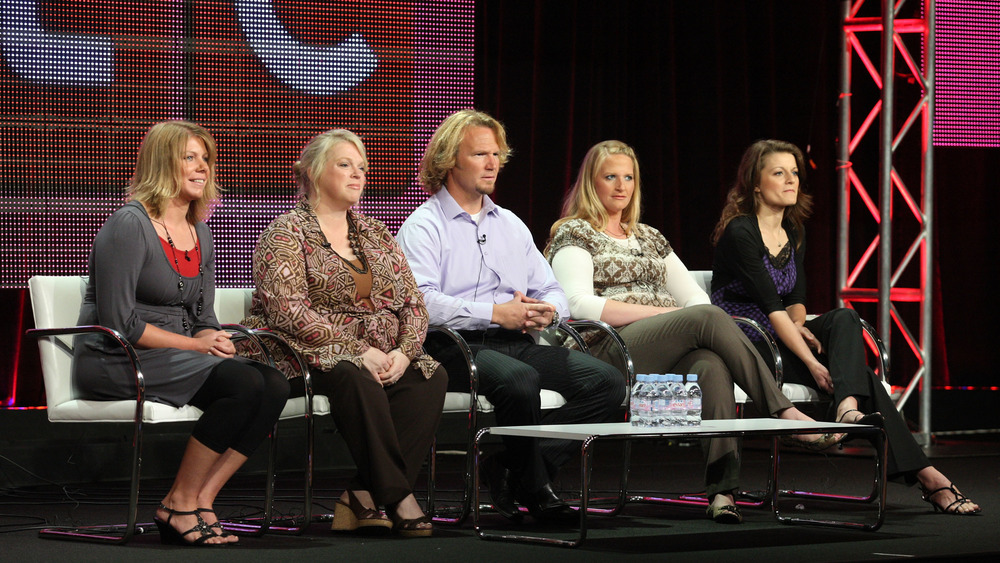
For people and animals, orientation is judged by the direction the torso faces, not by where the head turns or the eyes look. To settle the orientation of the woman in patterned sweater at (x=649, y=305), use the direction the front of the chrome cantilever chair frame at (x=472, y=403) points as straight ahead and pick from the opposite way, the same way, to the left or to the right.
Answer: the same way

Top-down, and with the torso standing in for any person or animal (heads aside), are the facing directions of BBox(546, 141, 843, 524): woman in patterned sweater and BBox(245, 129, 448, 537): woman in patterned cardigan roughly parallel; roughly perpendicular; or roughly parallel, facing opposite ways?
roughly parallel

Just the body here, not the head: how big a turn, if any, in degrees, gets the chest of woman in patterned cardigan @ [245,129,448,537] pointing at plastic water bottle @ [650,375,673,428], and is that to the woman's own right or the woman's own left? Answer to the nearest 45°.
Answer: approximately 45° to the woman's own left

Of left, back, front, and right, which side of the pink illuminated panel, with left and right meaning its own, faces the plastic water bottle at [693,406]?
front

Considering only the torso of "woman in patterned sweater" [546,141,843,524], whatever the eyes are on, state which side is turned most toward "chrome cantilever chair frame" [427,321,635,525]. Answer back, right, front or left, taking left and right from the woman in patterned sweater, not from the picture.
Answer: right

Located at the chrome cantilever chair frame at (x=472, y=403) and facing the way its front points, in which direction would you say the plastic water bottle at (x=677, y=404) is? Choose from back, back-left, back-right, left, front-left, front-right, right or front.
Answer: front

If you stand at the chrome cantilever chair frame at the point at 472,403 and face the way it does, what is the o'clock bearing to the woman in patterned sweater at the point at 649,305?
The woman in patterned sweater is roughly at 9 o'clock from the chrome cantilever chair frame.

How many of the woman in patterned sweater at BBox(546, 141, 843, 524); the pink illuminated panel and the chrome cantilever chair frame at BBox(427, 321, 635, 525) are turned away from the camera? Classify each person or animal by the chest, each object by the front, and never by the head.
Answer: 0

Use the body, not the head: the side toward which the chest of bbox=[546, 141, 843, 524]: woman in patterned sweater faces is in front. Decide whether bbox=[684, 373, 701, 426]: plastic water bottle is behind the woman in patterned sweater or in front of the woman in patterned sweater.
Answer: in front

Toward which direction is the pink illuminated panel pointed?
toward the camera

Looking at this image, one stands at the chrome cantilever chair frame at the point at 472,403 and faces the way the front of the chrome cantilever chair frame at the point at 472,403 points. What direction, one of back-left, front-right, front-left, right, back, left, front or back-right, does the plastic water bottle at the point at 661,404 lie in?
front

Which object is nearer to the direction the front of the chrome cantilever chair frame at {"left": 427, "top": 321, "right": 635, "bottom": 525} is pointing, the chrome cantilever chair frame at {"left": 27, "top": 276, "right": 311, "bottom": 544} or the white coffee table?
the white coffee table

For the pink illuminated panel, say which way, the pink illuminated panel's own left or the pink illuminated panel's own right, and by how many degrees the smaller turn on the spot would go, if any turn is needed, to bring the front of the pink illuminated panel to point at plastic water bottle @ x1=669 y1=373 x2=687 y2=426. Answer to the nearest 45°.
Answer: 0° — it already faces it

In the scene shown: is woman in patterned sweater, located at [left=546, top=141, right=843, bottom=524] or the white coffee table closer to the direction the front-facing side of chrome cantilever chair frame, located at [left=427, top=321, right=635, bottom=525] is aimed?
the white coffee table

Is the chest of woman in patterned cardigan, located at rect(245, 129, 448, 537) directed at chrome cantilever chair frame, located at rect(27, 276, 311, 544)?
no

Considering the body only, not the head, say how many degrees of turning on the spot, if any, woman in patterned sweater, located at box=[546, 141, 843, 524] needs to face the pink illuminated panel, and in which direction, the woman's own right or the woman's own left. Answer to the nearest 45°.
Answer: approximately 90° to the woman's own left

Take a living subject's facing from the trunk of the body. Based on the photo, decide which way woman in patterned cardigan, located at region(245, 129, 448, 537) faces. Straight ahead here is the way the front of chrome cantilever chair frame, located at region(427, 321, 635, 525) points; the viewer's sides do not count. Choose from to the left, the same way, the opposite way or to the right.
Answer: the same way

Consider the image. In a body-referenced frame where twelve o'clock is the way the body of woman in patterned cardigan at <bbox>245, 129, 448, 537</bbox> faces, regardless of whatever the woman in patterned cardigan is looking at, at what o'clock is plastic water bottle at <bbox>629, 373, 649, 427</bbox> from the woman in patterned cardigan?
The plastic water bottle is roughly at 11 o'clock from the woman in patterned cardigan.

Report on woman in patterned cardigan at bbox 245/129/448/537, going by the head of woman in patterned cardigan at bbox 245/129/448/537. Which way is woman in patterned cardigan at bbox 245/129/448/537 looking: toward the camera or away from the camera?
toward the camera

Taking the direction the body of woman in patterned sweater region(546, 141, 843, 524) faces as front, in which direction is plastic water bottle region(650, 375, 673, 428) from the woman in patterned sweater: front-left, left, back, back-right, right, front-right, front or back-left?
front-right
